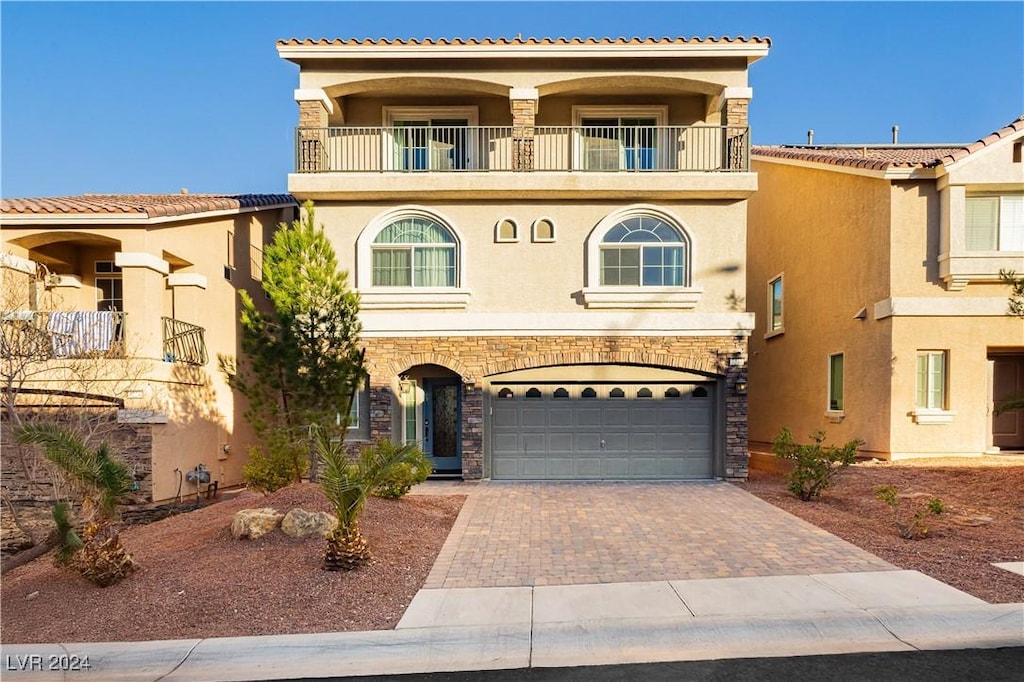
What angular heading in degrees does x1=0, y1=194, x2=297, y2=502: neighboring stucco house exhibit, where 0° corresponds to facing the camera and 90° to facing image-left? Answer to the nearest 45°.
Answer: approximately 45°

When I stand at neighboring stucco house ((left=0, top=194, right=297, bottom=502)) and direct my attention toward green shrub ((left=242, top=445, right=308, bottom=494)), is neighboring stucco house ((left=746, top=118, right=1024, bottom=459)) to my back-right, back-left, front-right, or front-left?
front-left

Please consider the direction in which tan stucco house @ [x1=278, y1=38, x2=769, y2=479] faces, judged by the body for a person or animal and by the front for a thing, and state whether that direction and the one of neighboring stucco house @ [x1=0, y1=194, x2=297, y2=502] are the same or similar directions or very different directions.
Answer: same or similar directions

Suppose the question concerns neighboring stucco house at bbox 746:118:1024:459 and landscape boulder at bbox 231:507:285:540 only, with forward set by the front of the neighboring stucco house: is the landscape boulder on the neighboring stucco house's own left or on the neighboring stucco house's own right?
on the neighboring stucco house's own right

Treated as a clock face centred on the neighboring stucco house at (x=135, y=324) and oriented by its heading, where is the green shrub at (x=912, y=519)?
The green shrub is roughly at 9 o'clock from the neighboring stucco house.

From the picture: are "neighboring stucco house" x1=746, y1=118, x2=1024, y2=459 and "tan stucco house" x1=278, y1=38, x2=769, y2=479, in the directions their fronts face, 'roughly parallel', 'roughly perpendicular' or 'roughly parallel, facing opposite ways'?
roughly parallel

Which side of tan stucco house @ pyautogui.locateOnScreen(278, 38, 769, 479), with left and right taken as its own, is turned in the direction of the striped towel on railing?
right

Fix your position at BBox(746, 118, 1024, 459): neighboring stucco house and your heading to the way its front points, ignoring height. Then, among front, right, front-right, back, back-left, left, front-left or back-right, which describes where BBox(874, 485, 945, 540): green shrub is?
front-right

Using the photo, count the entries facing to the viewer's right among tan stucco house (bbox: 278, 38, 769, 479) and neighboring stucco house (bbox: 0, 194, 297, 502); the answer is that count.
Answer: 0

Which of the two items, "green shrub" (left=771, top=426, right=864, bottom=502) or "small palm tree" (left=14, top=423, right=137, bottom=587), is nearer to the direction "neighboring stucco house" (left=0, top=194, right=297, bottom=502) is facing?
the small palm tree

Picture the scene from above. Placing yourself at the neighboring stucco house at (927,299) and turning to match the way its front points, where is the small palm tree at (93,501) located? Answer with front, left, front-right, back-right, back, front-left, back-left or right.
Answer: right

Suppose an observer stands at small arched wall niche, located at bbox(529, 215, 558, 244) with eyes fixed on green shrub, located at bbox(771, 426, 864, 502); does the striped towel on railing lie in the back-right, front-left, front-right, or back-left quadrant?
back-right

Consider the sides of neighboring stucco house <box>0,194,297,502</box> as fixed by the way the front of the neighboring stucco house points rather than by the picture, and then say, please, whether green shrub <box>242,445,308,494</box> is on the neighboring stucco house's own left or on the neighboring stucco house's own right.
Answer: on the neighboring stucco house's own left

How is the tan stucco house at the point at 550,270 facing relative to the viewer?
toward the camera

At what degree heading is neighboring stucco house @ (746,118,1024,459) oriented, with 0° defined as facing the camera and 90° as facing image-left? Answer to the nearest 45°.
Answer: approximately 315°

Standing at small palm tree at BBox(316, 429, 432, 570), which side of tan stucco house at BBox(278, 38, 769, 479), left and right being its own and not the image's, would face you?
front

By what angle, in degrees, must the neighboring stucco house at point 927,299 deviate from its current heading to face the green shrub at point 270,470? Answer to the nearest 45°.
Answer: approximately 90° to its right

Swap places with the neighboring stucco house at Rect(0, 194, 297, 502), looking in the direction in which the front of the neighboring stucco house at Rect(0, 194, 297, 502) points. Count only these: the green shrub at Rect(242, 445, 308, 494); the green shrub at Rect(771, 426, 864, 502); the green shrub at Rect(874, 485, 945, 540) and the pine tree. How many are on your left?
4
